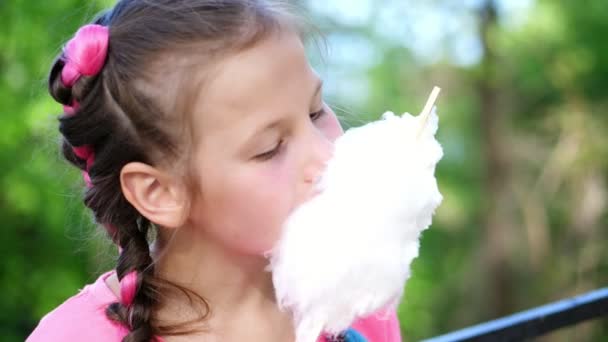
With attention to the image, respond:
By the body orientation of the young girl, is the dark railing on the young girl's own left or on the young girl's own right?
on the young girl's own left

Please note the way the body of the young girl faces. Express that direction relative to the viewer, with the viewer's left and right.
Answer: facing the viewer and to the right of the viewer

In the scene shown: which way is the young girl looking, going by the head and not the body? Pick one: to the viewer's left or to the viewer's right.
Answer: to the viewer's right
